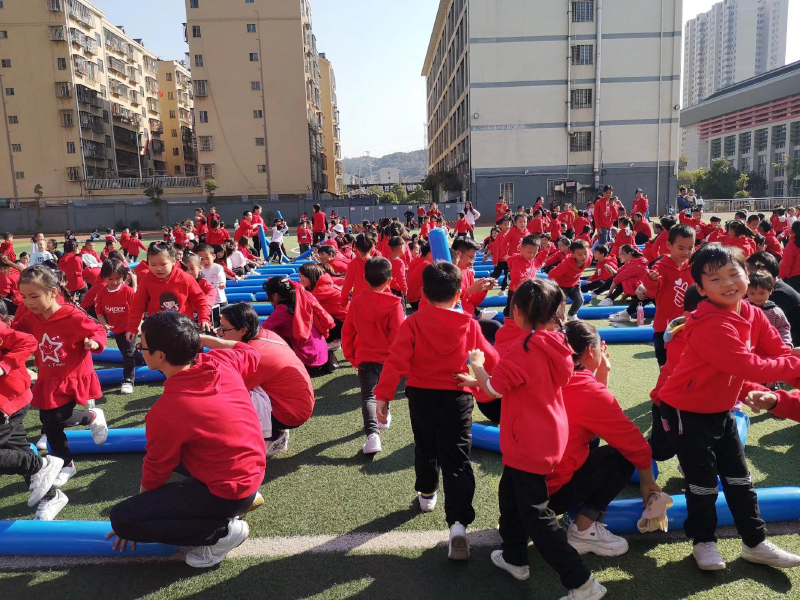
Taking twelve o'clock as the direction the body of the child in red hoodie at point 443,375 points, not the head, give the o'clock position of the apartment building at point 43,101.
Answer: The apartment building is roughly at 11 o'clock from the child in red hoodie.

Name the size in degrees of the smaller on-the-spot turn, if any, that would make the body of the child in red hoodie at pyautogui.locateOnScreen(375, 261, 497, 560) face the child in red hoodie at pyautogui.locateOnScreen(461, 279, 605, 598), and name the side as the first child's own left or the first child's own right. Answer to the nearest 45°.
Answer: approximately 135° to the first child's own right

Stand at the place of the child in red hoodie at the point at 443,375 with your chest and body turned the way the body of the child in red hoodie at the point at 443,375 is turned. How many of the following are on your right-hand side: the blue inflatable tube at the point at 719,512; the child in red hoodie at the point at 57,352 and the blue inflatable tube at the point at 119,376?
1

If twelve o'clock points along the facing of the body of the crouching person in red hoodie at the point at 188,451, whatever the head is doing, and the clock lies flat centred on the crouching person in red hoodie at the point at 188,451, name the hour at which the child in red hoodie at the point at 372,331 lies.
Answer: the child in red hoodie at the point at 372,331 is roughly at 3 o'clock from the crouching person in red hoodie at the point at 188,451.

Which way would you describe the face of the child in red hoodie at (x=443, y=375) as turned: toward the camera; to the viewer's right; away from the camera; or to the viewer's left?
away from the camera

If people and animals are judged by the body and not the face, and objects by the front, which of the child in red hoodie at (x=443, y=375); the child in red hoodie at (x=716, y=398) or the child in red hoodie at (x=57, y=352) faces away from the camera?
the child in red hoodie at (x=443, y=375)

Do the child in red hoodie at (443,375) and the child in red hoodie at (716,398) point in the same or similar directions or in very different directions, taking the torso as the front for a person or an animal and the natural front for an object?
very different directions

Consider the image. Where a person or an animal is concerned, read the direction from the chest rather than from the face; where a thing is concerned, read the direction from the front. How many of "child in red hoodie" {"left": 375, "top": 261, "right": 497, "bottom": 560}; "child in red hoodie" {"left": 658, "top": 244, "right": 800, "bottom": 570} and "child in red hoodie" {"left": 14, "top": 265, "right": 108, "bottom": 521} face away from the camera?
1

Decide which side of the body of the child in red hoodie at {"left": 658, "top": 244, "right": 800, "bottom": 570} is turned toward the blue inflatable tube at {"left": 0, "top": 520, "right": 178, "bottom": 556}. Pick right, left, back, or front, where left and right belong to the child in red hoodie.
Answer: right

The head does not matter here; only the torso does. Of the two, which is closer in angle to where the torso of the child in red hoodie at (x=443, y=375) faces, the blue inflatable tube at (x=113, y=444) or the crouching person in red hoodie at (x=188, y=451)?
the blue inflatable tube

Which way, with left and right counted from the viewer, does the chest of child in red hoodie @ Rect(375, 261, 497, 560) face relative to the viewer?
facing away from the viewer

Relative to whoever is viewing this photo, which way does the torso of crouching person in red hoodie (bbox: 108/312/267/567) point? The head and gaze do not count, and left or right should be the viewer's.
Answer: facing away from the viewer and to the left of the viewer

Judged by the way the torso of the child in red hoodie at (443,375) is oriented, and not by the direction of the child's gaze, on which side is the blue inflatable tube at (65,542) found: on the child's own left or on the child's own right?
on the child's own left
